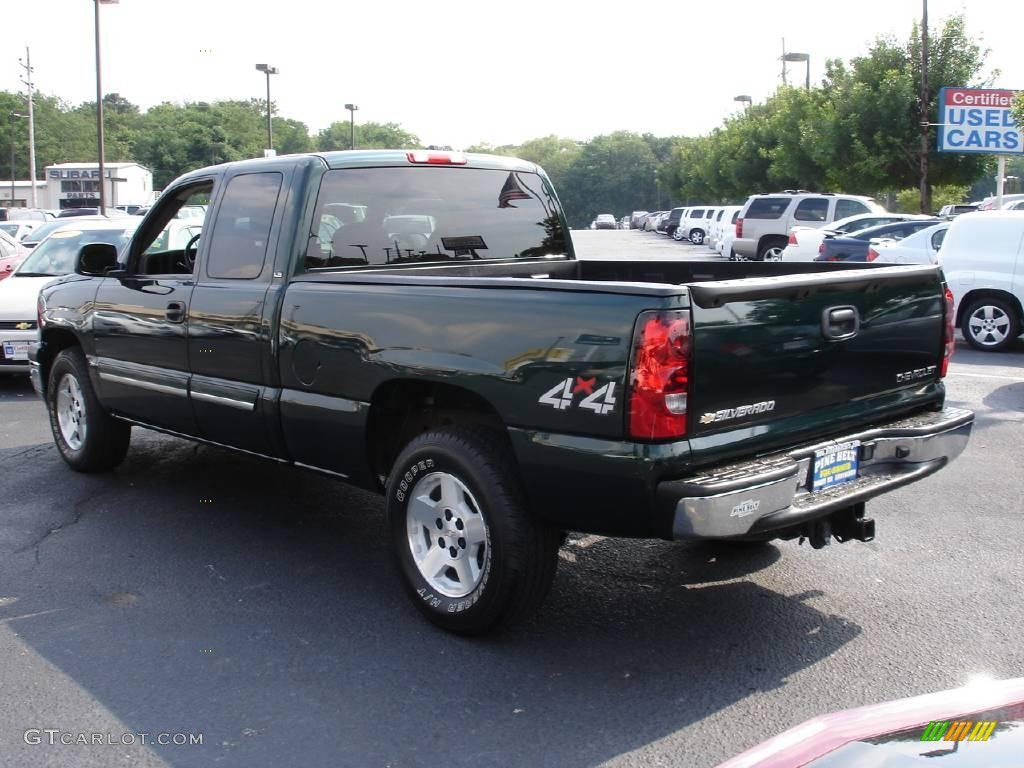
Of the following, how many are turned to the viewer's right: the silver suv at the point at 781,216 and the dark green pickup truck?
1

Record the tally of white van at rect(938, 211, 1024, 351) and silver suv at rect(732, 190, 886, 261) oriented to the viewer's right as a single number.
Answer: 2

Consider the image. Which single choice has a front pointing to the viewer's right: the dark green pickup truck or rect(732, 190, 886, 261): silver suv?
the silver suv

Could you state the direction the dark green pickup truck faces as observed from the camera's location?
facing away from the viewer and to the left of the viewer

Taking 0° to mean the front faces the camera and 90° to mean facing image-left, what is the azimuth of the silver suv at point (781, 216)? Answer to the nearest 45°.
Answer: approximately 270°

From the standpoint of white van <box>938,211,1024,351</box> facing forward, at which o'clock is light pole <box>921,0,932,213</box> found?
The light pole is roughly at 9 o'clock from the white van.

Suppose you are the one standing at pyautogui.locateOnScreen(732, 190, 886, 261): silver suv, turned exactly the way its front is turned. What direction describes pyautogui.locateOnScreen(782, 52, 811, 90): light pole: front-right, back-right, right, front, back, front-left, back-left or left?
left

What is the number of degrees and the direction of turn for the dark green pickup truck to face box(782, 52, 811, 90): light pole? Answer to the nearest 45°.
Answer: approximately 45° to its right

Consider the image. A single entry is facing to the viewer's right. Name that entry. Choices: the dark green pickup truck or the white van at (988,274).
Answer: the white van

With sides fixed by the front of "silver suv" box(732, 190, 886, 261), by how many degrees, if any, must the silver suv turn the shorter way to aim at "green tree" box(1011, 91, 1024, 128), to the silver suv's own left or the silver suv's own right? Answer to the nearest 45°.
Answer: approximately 45° to the silver suv's own right

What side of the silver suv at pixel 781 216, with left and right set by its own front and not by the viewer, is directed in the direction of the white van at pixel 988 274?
right
